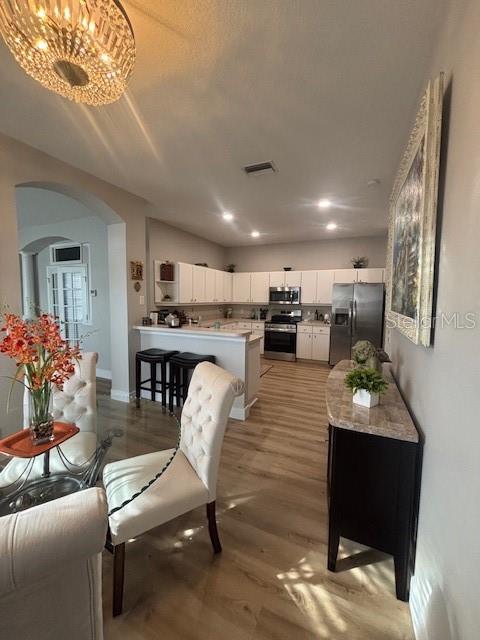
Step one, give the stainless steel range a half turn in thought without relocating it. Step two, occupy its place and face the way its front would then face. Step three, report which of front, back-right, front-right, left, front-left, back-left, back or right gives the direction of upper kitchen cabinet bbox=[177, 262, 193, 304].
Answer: back-left

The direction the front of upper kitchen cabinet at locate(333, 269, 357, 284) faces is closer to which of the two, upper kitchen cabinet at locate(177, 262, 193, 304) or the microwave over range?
the upper kitchen cabinet

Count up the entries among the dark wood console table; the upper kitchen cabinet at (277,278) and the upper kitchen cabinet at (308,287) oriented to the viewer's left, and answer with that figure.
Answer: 1

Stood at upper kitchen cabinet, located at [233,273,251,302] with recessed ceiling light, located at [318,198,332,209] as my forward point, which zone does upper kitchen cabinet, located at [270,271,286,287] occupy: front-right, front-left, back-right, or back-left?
front-left

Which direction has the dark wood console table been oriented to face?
to the viewer's left

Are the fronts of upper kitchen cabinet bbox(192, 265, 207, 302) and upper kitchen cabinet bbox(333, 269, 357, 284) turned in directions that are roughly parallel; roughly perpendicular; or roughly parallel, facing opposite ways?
roughly perpendicular

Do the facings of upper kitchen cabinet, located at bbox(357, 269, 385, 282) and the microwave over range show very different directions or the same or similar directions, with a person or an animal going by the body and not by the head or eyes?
same or similar directions

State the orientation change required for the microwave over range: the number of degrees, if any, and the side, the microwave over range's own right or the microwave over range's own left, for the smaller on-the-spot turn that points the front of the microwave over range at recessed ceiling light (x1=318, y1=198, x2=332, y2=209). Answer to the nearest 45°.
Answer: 0° — it already faces it

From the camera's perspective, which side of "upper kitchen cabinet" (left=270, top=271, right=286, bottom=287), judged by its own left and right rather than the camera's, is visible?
front

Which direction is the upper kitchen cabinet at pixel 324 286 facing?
toward the camera

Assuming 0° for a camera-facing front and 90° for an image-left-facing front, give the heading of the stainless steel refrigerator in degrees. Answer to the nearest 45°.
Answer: approximately 0°

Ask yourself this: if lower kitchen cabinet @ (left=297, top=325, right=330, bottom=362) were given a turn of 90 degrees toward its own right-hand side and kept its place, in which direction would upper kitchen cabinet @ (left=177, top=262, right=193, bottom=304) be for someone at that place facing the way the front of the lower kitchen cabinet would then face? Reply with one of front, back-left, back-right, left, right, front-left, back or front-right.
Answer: front-left

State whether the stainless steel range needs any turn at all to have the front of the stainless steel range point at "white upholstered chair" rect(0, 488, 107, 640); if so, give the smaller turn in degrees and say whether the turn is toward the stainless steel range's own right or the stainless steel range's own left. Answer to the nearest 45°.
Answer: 0° — it already faces it

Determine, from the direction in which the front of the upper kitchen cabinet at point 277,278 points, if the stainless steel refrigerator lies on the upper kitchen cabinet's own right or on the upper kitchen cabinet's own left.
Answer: on the upper kitchen cabinet's own left

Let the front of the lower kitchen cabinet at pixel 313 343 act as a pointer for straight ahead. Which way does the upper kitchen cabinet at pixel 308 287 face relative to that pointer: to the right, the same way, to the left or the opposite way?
the same way

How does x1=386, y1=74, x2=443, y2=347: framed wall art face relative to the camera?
to the viewer's left
